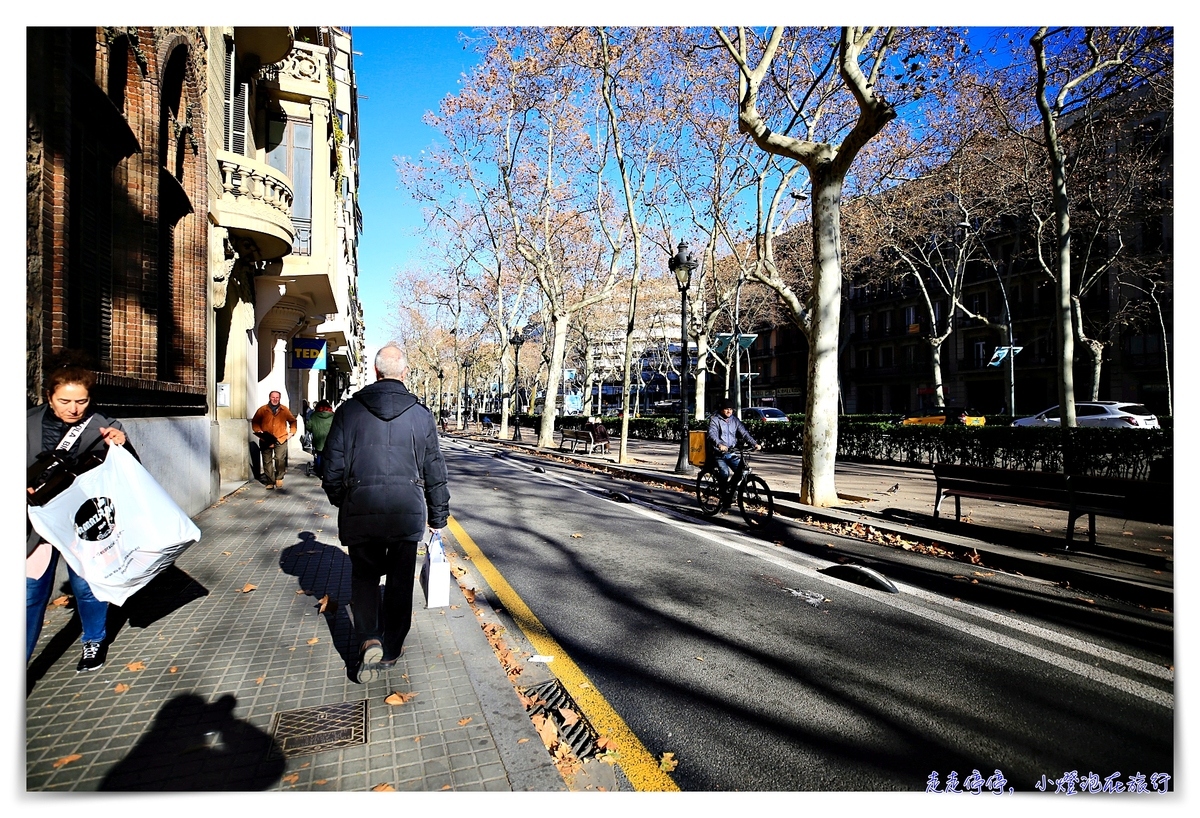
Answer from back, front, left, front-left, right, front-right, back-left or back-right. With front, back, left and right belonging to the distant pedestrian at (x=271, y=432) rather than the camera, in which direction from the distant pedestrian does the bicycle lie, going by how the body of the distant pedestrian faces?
front-left

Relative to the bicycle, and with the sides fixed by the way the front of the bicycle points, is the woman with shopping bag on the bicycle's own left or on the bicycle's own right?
on the bicycle's own right

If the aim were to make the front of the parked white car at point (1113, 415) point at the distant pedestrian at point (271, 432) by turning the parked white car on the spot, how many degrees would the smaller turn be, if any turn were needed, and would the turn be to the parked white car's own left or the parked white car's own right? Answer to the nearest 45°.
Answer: approximately 90° to the parked white car's own left

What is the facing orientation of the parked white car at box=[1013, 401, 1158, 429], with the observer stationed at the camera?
facing away from the viewer and to the left of the viewer

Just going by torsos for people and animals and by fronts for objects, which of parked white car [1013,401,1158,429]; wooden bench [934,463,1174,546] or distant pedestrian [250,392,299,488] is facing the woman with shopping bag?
the distant pedestrian

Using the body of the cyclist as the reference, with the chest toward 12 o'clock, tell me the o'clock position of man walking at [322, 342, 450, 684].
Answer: The man walking is roughly at 2 o'clock from the cyclist.

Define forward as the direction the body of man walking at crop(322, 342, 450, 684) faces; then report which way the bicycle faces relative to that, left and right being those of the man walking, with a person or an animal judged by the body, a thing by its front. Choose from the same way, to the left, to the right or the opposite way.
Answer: the opposite way

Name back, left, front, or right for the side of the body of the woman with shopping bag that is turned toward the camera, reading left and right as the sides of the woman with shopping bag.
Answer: front

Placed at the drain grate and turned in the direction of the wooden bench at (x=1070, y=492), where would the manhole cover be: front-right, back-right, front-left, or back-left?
back-left

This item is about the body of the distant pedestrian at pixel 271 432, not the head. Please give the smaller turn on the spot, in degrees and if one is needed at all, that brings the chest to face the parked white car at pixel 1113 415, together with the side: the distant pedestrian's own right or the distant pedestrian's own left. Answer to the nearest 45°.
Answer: approximately 90° to the distant pedestrian's own left

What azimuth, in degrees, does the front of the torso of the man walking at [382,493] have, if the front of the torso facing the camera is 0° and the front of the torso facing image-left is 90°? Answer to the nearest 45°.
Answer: approximately 180°

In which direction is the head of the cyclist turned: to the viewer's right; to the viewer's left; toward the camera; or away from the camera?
toward the camera

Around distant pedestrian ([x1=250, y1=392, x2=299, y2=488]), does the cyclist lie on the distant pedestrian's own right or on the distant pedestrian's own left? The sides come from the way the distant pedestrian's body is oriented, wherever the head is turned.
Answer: on the distant pedestrian's own left

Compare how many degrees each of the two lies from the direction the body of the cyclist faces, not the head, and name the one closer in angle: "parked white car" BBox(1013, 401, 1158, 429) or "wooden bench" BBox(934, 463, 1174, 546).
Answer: the wooden bench
